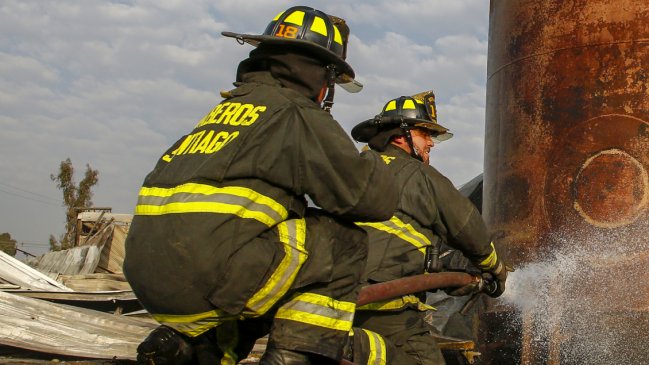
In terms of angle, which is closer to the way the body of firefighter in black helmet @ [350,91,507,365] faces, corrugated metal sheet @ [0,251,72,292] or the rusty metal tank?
the rusty metal tank

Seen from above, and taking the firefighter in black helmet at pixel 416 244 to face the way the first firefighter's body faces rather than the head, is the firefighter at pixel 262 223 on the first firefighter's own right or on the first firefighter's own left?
on the first firefighter's own right

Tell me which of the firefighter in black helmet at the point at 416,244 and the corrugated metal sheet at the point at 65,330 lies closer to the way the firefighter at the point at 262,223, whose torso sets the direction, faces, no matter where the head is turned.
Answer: the firefighter in black helmet

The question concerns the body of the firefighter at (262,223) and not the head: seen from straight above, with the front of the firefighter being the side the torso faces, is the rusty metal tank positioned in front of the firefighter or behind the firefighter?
in front

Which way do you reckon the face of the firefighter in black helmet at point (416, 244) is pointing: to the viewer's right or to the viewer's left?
to the viewer's right

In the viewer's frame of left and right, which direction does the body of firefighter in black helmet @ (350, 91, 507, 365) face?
facing to the right of the viewer

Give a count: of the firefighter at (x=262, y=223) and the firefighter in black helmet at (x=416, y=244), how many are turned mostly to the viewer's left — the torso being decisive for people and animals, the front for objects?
0

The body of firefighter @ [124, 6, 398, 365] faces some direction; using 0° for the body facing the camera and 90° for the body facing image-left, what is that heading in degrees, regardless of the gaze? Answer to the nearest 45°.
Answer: approximately 225°

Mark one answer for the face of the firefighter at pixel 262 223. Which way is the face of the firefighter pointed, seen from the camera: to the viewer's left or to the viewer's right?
to the viewer's right

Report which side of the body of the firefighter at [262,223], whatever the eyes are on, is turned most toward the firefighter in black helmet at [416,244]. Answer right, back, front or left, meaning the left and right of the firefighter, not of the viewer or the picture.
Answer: front

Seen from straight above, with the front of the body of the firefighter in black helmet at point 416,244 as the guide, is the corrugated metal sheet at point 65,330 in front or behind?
behind

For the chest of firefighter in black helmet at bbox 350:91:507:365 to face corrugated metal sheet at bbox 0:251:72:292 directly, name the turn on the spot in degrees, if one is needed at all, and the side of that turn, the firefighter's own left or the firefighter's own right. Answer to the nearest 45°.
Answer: approximately 135° to the firefighter's own left
